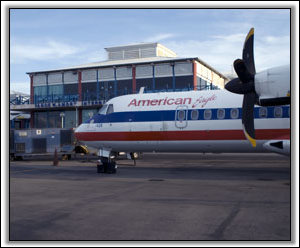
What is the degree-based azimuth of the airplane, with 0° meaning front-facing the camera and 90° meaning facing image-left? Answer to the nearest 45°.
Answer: approximately 90°
